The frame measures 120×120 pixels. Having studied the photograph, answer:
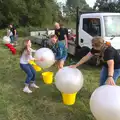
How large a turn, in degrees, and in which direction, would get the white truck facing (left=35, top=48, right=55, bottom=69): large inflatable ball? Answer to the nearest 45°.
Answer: approximately 90° to its right

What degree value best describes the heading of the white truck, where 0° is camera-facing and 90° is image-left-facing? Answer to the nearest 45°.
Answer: approximately 315°

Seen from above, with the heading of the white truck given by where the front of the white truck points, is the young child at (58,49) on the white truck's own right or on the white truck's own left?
on the white truck's own right

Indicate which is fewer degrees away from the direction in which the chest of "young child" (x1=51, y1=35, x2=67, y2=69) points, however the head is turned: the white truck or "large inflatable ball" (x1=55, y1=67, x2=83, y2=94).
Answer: the large inflatable ball

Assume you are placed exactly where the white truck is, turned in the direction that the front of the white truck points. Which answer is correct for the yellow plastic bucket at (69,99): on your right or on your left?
on your right

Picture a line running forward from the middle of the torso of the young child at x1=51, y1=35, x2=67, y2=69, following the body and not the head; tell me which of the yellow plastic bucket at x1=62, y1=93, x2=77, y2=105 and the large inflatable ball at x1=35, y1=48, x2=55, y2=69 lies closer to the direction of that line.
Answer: the large inflatable ball

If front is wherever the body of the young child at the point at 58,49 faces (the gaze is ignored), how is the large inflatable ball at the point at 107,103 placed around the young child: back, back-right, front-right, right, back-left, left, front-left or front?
front-left

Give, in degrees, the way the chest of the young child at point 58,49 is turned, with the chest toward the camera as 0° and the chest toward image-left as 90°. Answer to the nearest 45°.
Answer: approximately 45°

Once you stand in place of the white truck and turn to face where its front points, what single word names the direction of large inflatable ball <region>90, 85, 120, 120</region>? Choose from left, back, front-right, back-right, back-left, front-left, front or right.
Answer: front-right

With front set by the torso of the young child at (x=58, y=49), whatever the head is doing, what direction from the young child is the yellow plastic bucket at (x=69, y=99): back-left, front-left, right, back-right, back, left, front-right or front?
front-left

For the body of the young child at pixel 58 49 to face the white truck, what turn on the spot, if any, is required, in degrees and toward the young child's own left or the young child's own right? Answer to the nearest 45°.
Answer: approximately 180°
